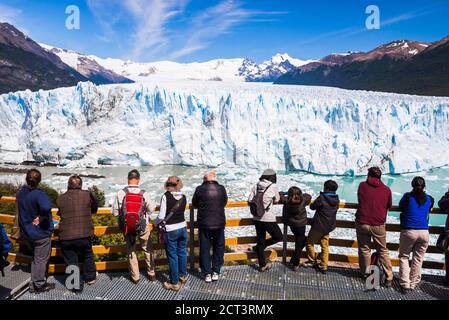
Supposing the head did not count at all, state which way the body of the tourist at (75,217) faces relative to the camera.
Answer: away from the camera

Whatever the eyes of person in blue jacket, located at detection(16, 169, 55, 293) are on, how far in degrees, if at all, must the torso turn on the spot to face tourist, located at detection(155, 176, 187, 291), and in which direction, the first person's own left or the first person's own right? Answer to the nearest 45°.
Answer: approximately 45° to the first person's own right

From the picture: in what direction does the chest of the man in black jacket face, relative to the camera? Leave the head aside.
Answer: away from the camera

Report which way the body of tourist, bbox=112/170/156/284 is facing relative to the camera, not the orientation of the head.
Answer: away from the camera

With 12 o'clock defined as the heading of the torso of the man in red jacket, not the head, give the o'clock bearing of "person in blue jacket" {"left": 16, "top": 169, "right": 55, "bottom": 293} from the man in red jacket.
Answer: The person in blue jacket is roughly at 8 o'clock from the man in red jacket.

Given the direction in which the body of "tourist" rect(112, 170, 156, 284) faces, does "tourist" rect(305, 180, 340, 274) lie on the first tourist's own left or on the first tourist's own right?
on the first tourist's own right

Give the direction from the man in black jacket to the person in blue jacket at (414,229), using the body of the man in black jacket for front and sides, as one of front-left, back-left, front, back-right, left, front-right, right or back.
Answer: right

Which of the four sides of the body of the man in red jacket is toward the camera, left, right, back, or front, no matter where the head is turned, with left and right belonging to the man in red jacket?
back

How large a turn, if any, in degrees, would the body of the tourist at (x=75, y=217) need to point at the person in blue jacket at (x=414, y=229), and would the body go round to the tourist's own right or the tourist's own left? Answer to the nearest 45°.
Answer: approximately 90° to the tourist's own right

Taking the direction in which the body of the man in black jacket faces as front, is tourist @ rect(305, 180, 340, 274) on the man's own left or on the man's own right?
on the man's own right

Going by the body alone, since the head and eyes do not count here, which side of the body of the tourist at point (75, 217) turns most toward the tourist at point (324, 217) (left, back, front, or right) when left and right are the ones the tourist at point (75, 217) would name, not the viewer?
right

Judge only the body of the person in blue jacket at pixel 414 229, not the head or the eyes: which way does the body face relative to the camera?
away from the camera
